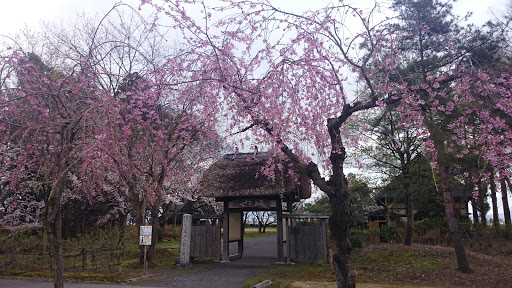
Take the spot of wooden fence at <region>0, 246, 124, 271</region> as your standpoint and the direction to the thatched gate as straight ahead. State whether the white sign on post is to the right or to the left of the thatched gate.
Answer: right

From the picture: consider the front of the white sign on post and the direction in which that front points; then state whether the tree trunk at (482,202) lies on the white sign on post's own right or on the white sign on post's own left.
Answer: on the white sign on post's own left

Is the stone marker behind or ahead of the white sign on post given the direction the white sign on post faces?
behind

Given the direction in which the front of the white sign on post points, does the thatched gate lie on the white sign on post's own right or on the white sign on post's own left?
on the white sign on post's own left

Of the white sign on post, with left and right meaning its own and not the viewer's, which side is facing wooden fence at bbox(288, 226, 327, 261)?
left

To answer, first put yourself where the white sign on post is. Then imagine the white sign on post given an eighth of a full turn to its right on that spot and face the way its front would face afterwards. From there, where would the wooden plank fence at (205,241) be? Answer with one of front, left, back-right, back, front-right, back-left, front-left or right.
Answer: back

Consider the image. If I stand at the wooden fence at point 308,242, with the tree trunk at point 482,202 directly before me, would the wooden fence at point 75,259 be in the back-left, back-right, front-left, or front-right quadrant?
back-left

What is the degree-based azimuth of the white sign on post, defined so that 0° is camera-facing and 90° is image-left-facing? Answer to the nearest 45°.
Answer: approximately 0°

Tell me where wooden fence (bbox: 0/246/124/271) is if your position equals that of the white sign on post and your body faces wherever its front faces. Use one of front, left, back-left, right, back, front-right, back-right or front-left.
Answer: back-right
